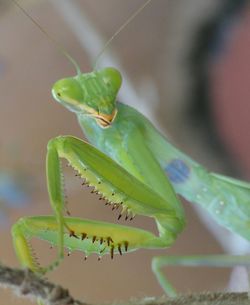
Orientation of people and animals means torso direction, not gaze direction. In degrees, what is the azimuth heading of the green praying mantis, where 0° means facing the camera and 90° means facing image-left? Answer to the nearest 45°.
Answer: approximately 45°
